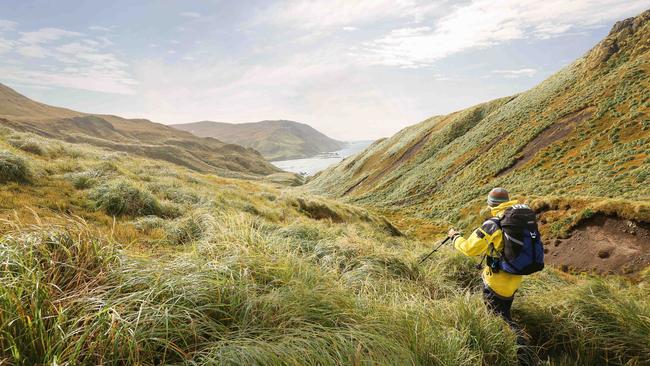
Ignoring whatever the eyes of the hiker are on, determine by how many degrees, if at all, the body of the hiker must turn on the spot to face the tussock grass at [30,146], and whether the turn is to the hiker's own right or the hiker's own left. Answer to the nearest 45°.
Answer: approximately 45° to the hiker's own left

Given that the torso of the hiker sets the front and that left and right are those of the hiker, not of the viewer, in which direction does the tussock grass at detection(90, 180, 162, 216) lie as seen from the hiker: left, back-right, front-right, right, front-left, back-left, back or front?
front-left

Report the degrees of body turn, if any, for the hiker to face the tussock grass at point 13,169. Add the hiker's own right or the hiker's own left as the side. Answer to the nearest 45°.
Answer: approximately 45° to the hiker's own left

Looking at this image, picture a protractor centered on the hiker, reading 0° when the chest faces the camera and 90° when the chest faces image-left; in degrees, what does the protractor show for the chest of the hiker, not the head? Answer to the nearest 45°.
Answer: approximately 135°
